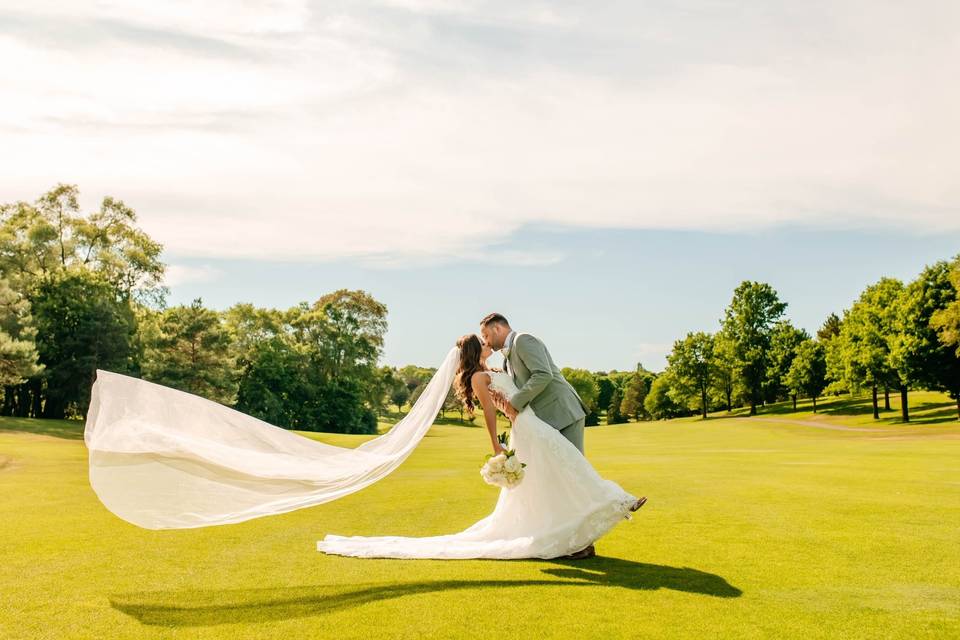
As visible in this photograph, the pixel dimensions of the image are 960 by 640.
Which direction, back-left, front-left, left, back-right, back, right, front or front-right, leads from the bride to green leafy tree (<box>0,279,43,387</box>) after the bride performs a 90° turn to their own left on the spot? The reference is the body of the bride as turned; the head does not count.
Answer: front-left

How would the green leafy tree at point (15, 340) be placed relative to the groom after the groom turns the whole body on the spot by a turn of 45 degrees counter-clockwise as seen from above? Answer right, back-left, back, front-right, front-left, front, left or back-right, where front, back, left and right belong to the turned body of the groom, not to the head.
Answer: right

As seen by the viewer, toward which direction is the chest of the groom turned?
to the viewer's left

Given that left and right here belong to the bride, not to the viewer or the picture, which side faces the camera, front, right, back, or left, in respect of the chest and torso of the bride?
right

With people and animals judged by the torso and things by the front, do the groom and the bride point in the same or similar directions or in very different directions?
very different directions

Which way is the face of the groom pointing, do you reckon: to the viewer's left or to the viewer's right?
to the viewer's left

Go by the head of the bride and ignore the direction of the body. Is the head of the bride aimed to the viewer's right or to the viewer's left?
to the viewer's right
